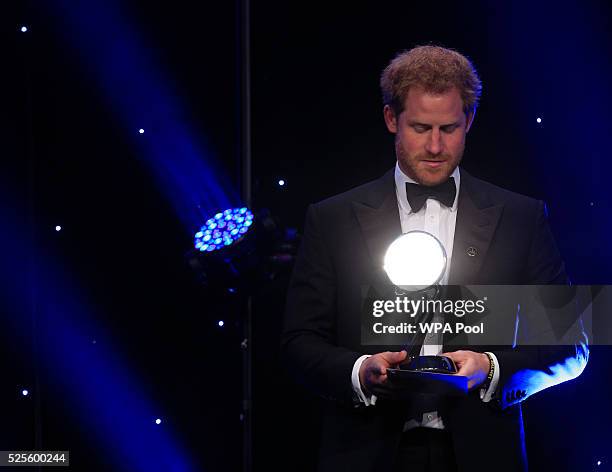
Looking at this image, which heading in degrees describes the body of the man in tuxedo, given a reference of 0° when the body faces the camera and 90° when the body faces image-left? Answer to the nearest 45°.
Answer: approximately 0°

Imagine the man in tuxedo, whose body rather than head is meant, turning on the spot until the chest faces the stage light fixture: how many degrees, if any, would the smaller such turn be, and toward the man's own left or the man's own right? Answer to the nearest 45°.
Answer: approximately 135° to the man's own right
